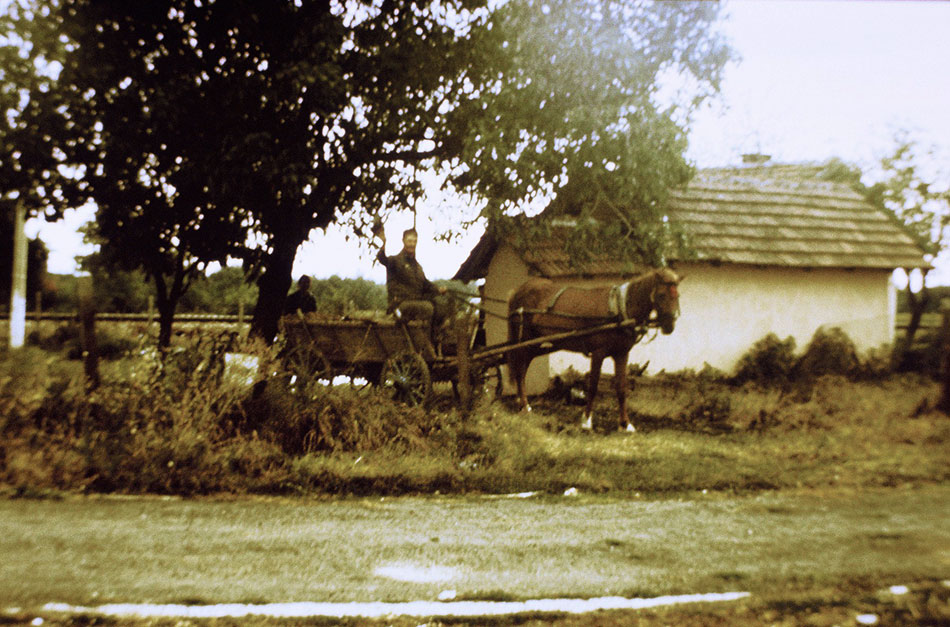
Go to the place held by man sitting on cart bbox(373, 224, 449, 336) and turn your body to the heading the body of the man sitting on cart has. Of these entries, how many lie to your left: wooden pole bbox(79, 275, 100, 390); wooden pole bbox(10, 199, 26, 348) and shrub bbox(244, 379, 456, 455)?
0

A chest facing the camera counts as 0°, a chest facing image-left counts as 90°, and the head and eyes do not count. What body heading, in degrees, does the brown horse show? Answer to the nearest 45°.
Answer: approximately 315°

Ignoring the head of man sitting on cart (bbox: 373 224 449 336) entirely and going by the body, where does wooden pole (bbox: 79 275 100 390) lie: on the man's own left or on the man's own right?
on the man's own right

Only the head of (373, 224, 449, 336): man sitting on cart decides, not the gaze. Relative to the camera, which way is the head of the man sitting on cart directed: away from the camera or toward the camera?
toward the camera

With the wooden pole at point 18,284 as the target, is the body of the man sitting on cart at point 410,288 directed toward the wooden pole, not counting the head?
no

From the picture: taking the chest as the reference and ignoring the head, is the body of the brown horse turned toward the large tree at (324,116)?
no

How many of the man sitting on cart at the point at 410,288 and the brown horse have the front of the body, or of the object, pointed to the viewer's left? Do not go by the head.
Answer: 0
